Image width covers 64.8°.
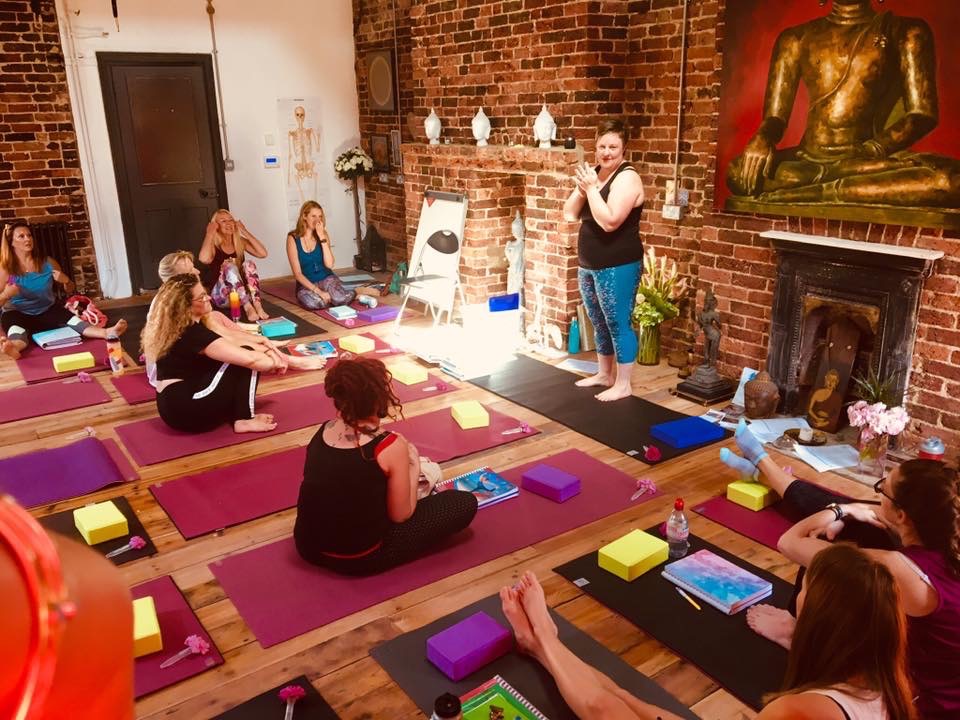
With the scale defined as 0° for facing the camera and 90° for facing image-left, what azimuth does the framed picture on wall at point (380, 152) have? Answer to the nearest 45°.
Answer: approximately 45°

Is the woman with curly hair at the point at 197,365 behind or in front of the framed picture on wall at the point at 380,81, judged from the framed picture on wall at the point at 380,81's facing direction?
in front

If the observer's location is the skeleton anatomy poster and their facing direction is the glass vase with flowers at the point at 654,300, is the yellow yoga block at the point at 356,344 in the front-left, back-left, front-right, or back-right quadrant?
front-right

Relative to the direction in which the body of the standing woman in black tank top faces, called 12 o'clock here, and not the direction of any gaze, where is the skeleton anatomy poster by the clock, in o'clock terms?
The skeleton anatomy poster is roughly at 3 o'clock from the standing woman in black tank top.

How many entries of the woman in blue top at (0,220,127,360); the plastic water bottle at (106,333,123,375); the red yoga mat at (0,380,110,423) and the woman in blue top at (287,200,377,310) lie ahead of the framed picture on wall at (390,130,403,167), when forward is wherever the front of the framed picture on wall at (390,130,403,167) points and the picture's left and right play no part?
4

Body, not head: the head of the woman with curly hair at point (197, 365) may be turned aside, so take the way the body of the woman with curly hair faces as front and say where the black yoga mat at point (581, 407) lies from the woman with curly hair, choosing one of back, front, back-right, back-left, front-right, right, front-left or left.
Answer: front

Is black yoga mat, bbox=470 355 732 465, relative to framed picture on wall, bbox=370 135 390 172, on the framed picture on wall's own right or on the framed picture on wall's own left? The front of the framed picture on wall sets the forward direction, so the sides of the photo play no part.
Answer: on the framed picture on wall's own left

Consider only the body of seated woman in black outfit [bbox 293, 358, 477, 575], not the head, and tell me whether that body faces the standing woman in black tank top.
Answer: yes

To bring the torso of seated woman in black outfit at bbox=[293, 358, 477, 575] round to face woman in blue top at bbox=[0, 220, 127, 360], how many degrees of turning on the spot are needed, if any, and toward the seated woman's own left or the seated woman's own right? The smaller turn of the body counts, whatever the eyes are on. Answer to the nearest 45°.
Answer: approximately 90° to the seated woman's own left

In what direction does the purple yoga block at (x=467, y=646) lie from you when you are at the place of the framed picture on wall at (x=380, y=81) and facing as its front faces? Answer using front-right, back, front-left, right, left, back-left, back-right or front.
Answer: front-left

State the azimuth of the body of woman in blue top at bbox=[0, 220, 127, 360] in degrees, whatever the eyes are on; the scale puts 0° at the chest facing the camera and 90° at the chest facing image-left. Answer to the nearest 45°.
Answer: approximately 315°

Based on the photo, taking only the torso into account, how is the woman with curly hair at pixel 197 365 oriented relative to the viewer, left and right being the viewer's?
facing to the right of the viewer

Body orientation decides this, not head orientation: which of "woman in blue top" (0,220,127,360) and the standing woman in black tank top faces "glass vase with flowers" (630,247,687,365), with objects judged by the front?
the woman in blue top

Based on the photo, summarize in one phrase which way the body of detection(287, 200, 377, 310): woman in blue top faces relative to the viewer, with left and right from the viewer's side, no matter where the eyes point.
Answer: facing the viewer and to the right of the viewer

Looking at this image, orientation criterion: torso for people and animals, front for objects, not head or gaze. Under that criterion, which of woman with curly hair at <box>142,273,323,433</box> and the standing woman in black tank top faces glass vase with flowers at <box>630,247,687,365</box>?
the woman with curly hair

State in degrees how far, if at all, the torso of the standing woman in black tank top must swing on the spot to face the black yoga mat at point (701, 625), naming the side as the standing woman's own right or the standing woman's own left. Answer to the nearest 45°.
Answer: approximately 45° to the standing woman's own left

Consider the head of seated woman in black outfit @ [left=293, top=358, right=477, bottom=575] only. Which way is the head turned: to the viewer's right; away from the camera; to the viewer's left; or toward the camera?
away from the camera
